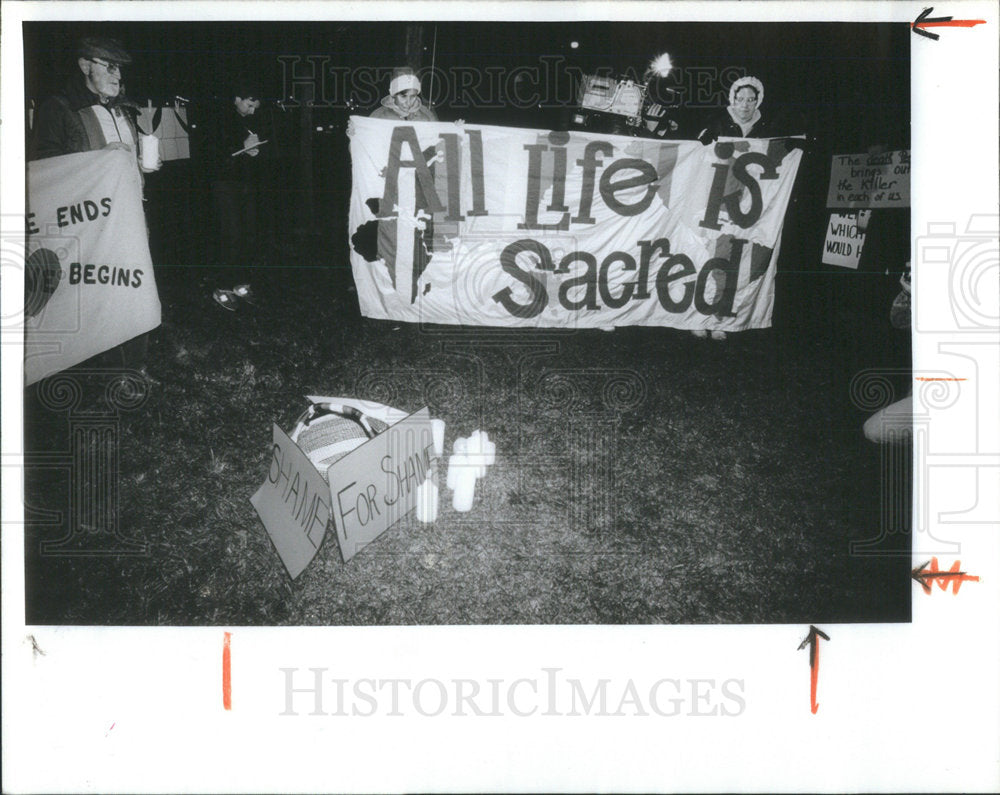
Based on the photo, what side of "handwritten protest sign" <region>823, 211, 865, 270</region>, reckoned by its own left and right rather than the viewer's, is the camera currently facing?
front

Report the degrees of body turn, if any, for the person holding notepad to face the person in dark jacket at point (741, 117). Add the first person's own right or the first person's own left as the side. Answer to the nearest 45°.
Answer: approximately 45° to the first person's own left

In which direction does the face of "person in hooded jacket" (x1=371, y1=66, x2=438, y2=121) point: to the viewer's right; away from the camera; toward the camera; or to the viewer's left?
toward the camera

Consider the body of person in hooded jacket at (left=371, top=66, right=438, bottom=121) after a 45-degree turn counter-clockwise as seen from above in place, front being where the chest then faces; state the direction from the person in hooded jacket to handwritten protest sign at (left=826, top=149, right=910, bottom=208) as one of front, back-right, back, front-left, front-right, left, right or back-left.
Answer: front-left

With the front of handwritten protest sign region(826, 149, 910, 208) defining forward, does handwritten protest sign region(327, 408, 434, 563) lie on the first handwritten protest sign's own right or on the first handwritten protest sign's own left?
on the first handwritten protest sign's own right

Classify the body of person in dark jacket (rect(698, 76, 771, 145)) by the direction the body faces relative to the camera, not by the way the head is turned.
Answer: toward the camera

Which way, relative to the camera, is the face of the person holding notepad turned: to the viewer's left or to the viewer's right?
to the viewer's right

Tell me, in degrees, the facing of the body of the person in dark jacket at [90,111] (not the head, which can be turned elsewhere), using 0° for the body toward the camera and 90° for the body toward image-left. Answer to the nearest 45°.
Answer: approximately 315°

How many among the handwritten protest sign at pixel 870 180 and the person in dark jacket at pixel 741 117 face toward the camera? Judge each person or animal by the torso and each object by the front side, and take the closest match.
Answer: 2

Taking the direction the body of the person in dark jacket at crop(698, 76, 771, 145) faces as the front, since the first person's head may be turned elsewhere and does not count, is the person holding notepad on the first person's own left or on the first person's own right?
on the first person's own right

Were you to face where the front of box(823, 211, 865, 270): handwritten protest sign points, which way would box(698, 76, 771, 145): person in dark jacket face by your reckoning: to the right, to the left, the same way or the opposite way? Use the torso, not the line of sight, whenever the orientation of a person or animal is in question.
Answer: the same way

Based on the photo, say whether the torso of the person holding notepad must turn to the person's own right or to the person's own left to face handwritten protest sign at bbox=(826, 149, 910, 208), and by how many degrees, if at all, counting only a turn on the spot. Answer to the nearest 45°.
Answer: approximately 45° to the person's own left

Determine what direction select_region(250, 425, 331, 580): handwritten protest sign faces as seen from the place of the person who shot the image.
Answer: facing the viewer and to the left of the viewer

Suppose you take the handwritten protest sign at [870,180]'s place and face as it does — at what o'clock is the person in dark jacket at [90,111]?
The person in dark jacket is roughly at 2 o'clock from the handwritten protest sign.

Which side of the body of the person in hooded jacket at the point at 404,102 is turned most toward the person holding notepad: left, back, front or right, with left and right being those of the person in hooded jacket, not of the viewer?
right

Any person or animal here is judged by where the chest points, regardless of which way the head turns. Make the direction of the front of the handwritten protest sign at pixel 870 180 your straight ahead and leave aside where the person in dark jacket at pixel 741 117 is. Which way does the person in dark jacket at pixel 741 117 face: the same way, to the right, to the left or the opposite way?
the same way

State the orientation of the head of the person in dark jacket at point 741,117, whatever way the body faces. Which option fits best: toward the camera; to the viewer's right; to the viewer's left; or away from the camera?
toward the camera
